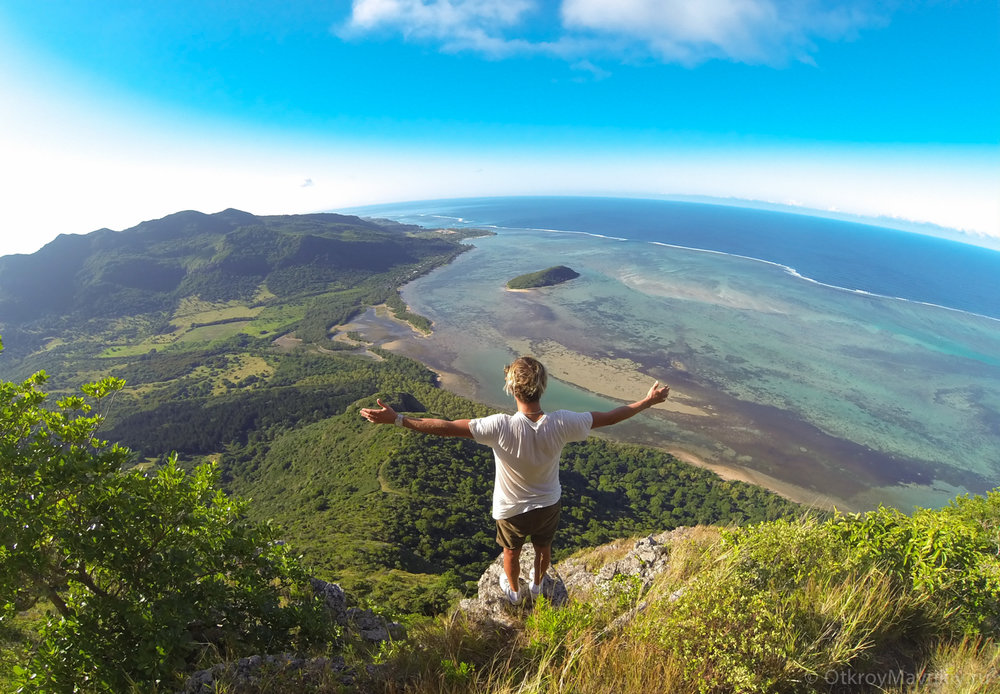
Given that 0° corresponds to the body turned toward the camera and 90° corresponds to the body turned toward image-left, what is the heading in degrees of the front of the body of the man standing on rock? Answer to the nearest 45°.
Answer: approximately 180°

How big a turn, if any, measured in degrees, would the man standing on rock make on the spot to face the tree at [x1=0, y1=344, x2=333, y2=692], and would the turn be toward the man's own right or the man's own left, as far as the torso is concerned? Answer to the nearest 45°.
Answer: approximately 90° to the man's own left

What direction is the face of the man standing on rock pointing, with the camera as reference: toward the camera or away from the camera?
away from the camera
